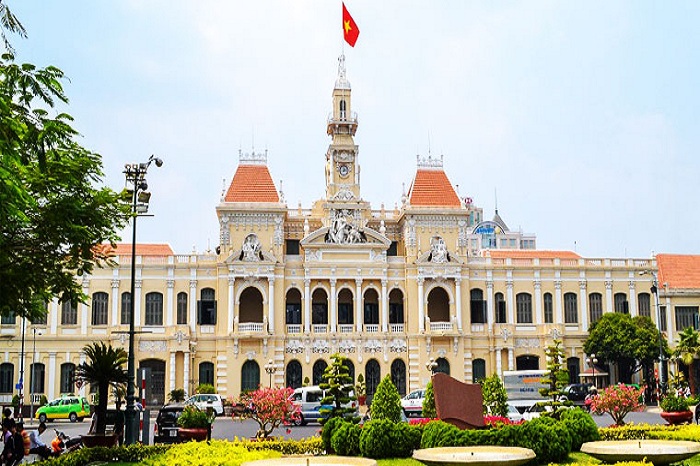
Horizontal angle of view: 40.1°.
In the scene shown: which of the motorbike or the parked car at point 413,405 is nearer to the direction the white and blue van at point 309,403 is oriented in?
the motorbike

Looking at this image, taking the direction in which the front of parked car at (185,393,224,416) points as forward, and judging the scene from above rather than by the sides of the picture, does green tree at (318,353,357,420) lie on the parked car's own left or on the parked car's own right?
on the parked car's own left

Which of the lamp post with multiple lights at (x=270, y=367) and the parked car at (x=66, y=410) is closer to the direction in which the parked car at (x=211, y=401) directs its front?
the parked car

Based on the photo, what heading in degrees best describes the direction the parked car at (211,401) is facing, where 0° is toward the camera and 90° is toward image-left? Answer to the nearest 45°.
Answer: approximately 90°

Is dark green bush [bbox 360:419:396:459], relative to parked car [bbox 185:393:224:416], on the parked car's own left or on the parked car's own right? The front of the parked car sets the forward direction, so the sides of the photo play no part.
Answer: on the parked car's own left

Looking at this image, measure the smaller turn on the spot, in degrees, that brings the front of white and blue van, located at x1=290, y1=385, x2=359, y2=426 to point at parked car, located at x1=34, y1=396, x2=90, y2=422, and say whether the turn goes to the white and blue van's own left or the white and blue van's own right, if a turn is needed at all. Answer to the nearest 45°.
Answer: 0° — it already faces it

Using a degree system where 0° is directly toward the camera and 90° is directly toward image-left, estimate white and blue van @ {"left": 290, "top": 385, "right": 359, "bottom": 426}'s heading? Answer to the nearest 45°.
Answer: approximately 90°

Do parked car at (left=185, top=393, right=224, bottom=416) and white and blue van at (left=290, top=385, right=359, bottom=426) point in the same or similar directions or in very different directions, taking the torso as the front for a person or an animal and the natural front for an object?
same or similar directions

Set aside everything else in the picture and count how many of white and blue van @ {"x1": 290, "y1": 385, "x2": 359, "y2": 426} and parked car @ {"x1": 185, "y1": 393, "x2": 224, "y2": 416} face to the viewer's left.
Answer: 2

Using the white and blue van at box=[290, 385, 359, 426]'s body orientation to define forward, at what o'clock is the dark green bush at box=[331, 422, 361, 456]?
The dark green bush is roughly at 9 o'clock from the white and blue van.

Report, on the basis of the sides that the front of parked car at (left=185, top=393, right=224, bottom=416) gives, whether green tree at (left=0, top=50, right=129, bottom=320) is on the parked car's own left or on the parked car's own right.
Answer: on the parked car's own left

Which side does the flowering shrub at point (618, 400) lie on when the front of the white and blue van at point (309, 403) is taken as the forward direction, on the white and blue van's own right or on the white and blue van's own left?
on the white and blue van's own left
